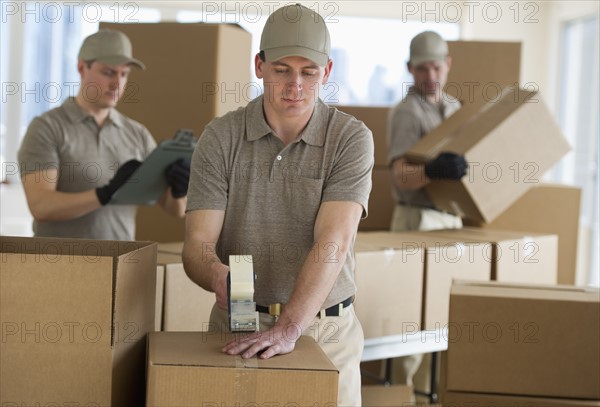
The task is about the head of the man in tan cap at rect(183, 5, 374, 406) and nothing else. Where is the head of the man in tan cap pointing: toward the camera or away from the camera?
toward the camera

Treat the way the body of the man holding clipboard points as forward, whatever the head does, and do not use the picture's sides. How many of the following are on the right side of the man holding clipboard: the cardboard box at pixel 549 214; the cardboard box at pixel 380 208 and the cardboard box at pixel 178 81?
0

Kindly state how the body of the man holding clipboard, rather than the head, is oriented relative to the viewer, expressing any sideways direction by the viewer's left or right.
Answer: facing the viewer and to the right of the viewer

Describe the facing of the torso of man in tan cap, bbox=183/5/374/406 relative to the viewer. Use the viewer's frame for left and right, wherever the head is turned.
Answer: facing the viewer

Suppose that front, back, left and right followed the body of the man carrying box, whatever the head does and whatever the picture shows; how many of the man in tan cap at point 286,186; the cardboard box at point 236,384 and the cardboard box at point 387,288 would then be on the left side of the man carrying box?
0

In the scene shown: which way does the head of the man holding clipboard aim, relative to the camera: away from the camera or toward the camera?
toward the camera

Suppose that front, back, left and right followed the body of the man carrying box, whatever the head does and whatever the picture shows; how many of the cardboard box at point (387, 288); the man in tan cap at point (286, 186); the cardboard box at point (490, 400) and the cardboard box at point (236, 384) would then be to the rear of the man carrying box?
0

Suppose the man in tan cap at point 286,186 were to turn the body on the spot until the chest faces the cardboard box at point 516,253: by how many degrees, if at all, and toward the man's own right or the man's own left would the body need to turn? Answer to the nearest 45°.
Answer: approximately 135° to the man's own left

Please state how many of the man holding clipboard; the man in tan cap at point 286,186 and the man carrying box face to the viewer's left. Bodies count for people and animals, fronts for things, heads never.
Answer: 0

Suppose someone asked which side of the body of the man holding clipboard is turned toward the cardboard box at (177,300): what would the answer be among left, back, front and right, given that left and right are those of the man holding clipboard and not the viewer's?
front

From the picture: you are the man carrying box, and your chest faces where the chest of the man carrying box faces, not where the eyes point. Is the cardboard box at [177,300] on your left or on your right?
on your right

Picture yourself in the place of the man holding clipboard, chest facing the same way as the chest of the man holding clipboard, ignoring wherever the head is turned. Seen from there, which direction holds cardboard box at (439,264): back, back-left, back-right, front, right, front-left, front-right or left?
front-left

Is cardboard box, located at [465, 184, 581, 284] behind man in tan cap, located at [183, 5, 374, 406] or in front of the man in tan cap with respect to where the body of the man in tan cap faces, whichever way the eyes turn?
behind

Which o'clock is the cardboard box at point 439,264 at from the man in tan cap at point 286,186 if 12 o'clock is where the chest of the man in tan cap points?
The cardboard box is roughly at 7 o'clock from the man in tan cap.

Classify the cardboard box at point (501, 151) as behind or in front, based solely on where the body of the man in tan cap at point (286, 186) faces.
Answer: behind
